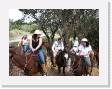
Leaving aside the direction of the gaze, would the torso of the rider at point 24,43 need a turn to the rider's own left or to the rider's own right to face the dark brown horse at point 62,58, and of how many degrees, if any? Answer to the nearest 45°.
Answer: approximately 135° to the rider's own left

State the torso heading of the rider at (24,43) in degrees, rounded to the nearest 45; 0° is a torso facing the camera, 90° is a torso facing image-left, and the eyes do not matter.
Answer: approximately 45°
